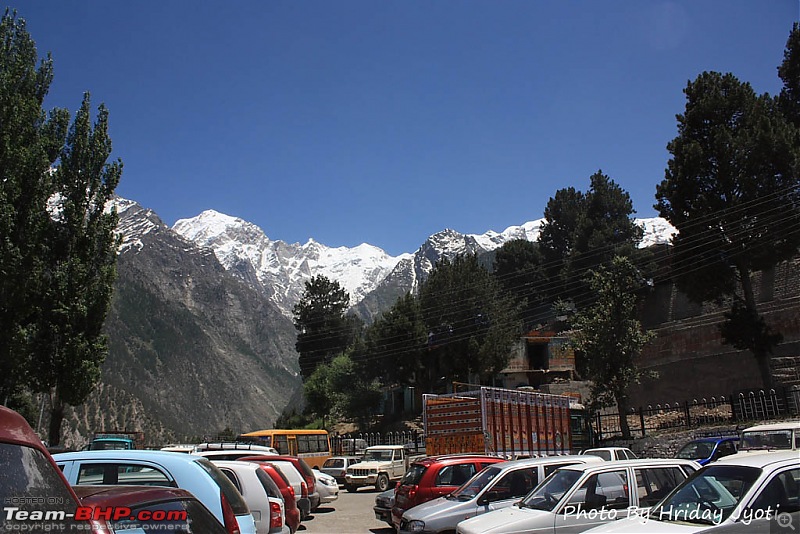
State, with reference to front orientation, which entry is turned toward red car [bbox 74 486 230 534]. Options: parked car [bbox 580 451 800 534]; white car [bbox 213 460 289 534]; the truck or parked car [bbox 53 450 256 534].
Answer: parked car [bbox 580 451 800 534]

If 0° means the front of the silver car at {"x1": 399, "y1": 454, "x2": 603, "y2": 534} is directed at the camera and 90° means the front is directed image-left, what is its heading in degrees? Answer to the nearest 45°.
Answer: approximately 45°

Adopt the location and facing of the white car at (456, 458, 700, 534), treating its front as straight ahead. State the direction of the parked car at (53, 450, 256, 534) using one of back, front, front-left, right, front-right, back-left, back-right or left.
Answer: front

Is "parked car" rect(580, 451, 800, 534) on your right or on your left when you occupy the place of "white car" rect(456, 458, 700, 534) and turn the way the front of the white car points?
on your left

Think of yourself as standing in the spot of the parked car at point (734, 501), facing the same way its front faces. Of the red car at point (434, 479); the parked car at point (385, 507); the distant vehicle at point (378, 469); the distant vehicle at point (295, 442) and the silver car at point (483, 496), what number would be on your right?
5

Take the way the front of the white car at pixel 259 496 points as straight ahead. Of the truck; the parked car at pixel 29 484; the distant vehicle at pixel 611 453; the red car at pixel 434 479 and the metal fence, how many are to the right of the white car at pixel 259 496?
4

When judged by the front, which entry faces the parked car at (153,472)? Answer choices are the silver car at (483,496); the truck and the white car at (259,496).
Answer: the silver car

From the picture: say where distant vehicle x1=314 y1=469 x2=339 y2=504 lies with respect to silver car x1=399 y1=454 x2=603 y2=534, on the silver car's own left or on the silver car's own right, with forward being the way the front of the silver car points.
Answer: on the silver car's own right

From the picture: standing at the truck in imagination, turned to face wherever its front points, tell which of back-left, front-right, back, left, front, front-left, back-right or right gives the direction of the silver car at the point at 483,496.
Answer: back-right
